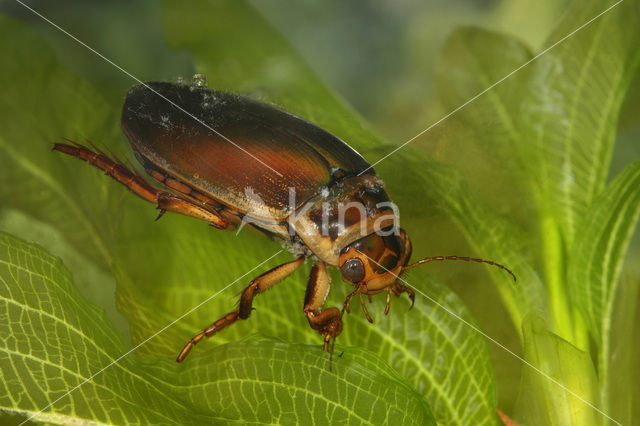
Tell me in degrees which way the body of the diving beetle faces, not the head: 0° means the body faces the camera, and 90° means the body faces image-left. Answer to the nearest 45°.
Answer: approximately 315°
